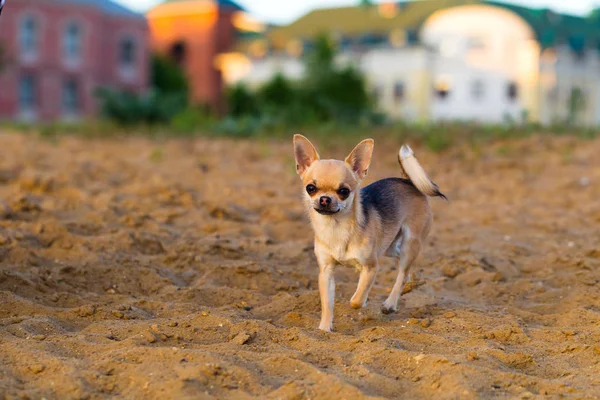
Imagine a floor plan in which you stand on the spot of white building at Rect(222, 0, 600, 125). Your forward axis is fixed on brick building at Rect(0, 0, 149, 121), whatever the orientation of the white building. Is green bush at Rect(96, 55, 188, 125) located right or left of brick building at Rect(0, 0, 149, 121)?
left

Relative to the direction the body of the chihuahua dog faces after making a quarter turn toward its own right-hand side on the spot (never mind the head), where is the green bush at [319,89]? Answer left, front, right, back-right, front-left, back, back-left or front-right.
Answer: front-right

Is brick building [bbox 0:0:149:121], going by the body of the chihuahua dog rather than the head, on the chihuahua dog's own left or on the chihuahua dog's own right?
on the chihuahua dog's own right

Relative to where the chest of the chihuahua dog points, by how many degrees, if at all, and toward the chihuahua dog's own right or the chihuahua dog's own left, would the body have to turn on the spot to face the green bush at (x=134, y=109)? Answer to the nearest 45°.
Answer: approximately 135° to the chihuahua dog's own right

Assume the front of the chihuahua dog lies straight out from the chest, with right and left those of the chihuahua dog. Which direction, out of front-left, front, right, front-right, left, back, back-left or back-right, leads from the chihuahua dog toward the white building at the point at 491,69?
back-right

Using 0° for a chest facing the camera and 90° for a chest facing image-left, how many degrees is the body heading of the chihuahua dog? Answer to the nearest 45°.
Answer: approximately 45°
